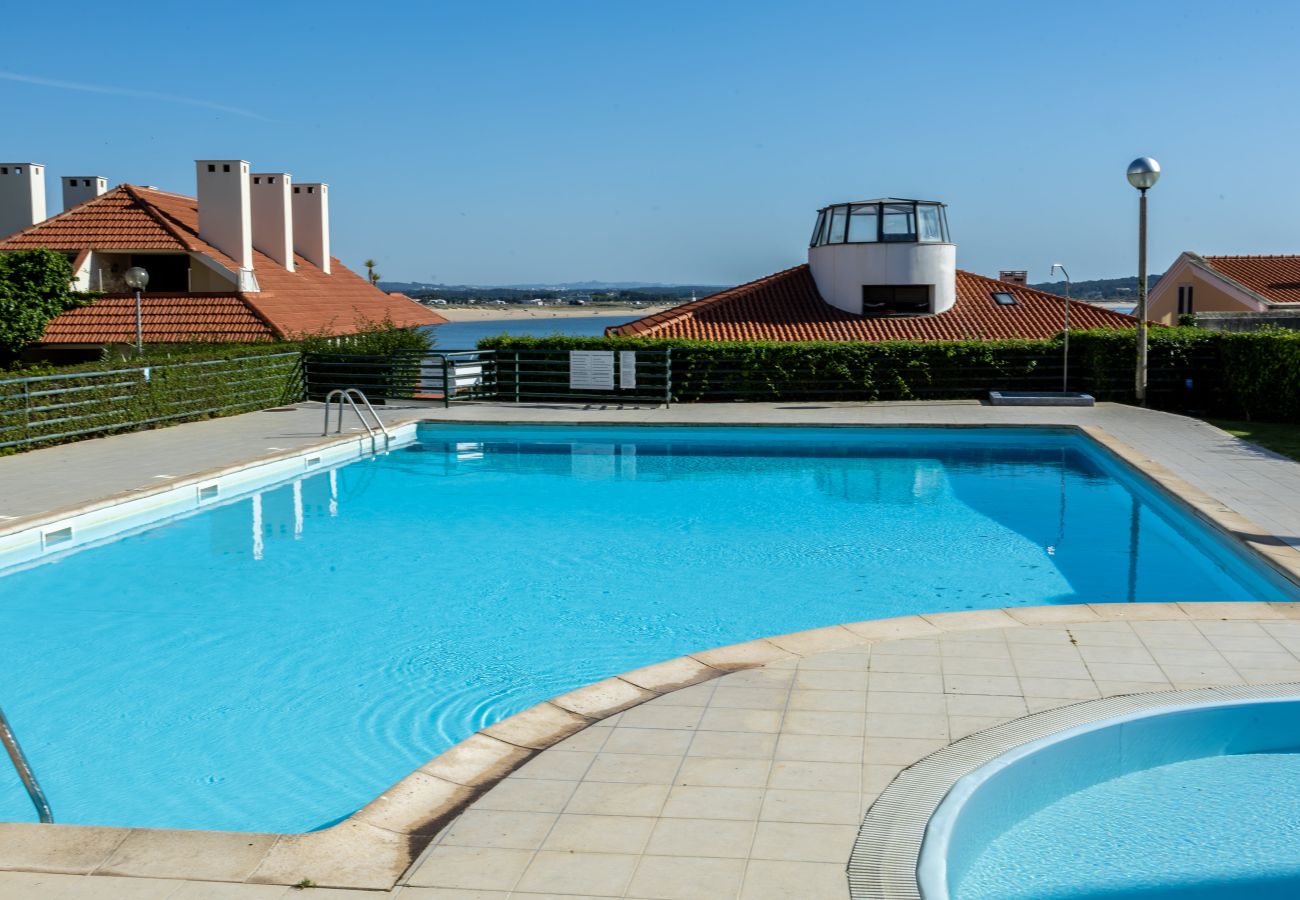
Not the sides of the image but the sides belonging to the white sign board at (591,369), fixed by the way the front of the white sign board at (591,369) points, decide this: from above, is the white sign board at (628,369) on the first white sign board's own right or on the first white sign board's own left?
on the first white sign board's own left

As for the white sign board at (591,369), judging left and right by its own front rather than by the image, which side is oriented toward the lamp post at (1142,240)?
left

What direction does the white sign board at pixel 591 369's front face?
toward the camera

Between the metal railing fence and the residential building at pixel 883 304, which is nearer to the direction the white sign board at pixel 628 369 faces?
the metal railing fence

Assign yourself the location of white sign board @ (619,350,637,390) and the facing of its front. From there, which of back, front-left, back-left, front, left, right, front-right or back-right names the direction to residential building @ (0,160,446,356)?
back-right

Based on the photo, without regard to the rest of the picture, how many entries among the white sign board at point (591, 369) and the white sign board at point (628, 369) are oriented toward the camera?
2

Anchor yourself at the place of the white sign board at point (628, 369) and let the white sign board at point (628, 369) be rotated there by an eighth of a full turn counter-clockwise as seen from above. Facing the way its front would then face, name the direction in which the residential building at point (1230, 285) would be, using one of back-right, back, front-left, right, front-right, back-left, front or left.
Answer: left

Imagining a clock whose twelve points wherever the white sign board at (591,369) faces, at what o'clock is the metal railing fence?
The metal railing fence is roughly at 2 o'clock from the white sign board.

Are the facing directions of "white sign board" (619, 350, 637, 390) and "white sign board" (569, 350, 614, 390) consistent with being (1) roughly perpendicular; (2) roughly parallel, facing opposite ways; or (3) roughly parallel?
roughly parallel

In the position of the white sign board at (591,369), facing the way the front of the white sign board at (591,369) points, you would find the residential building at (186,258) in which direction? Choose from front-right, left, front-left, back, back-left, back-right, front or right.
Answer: back-right

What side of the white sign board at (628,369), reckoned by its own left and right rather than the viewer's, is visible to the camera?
front

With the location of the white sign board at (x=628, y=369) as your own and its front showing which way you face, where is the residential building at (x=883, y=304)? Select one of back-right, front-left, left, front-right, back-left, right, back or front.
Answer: back-left

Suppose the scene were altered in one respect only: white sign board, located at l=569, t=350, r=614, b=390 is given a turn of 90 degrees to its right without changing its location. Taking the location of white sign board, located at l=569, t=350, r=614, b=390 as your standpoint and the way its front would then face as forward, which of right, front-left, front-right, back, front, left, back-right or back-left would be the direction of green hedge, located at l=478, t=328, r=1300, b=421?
back
